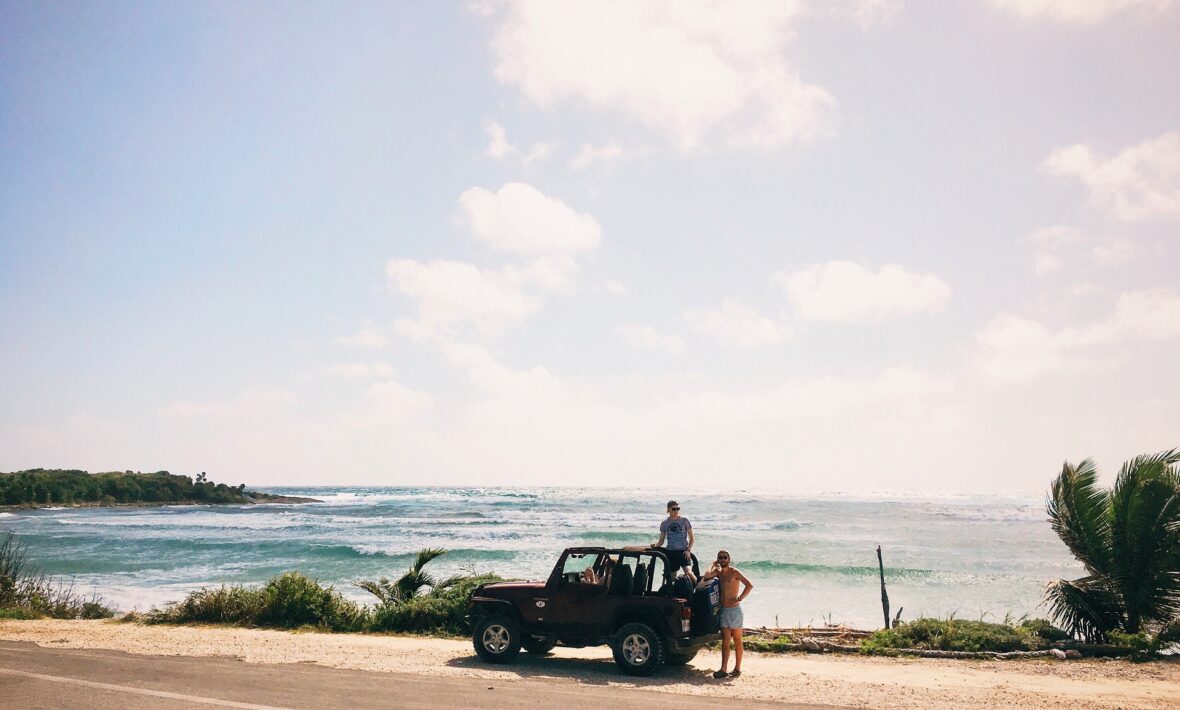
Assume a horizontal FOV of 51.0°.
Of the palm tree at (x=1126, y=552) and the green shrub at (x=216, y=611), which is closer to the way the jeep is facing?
the green shrub

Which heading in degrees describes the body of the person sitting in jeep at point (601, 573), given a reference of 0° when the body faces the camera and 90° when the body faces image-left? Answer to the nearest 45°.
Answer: approximately 90°

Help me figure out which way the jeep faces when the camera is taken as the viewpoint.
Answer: facing away from the viewer and to the left of the viewer

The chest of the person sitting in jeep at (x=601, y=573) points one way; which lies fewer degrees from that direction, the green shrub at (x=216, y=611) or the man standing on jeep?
the green shrub

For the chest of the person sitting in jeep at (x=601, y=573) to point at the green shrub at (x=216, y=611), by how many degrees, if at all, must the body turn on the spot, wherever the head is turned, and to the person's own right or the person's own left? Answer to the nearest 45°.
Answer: approximately 45° to the person's own right

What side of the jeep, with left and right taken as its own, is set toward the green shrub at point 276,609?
front

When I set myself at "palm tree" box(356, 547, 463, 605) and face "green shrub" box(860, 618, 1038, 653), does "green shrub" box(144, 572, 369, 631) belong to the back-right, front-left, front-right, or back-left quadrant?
back-right

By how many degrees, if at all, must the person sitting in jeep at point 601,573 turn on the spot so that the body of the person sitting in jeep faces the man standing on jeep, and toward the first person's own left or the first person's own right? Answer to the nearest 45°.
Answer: approximately 135° to the first person's own right

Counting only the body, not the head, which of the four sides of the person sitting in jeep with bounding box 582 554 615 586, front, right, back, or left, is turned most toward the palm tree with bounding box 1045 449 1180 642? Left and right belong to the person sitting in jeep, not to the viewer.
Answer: back
